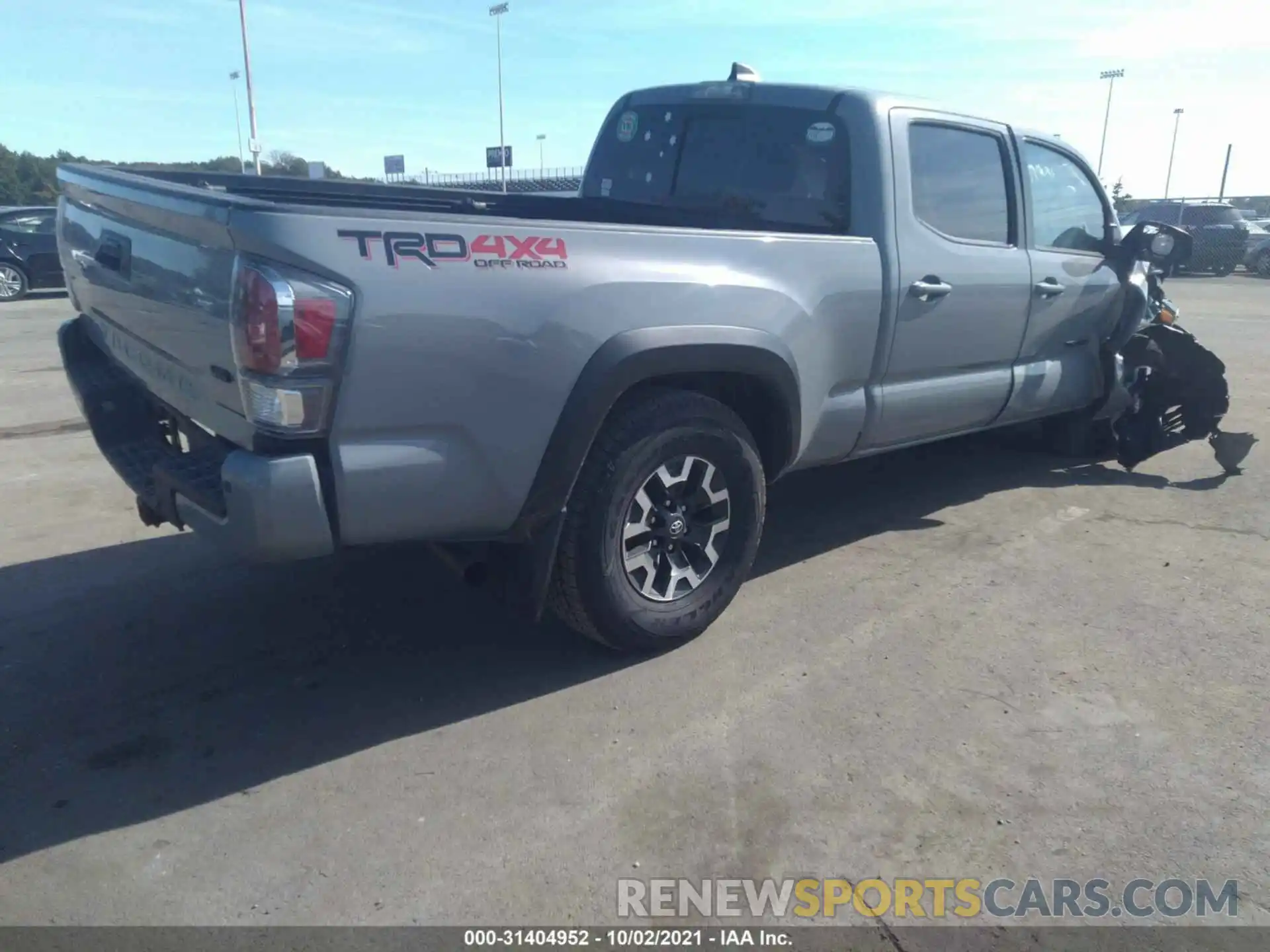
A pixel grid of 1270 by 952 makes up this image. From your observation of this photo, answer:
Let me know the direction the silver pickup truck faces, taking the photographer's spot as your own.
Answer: facing away from the viewer and to the right of the viewer

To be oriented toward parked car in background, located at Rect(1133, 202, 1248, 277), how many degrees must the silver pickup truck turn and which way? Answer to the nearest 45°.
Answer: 0° — it already faces it

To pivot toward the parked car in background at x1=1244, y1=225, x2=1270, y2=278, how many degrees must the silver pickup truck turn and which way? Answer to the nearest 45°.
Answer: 0° — it already faces it

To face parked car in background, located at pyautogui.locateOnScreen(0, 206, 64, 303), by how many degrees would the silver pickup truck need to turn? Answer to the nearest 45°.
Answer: approximately 90° to its left

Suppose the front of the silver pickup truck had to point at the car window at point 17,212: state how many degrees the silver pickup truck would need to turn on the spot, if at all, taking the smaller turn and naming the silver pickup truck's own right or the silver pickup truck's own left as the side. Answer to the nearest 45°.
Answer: approximately 90° to the silver pickup truck's own left
